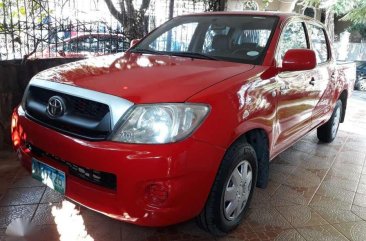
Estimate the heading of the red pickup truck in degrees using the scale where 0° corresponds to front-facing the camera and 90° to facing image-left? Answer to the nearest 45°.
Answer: approximately 45°

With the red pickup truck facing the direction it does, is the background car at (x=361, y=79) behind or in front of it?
behind

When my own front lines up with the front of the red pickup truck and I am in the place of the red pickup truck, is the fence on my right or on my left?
on my right
